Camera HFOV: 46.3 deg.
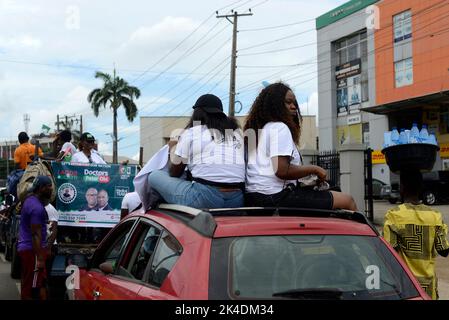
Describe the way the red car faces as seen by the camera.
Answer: facing away from the viewer and to the left of the viewer

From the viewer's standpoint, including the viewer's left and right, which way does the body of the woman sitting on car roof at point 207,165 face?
facing away from the viewer and to the left of the viewer

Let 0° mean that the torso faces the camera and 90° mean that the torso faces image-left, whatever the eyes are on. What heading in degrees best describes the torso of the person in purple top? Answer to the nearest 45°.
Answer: approximately 270°

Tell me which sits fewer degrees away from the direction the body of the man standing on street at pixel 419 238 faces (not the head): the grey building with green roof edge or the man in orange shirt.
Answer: the grey building with green roof edge

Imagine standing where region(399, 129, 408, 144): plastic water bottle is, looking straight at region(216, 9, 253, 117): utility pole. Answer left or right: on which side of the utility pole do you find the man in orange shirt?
left

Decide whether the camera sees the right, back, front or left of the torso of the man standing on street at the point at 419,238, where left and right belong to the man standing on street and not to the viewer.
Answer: back

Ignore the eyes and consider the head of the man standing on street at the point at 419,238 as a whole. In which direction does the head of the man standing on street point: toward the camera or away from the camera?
away from the camera

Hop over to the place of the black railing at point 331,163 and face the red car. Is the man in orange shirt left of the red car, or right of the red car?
right

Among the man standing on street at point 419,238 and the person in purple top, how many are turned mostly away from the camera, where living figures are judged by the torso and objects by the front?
1

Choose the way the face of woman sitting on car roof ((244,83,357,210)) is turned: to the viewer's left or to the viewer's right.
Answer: to the viewer's right
